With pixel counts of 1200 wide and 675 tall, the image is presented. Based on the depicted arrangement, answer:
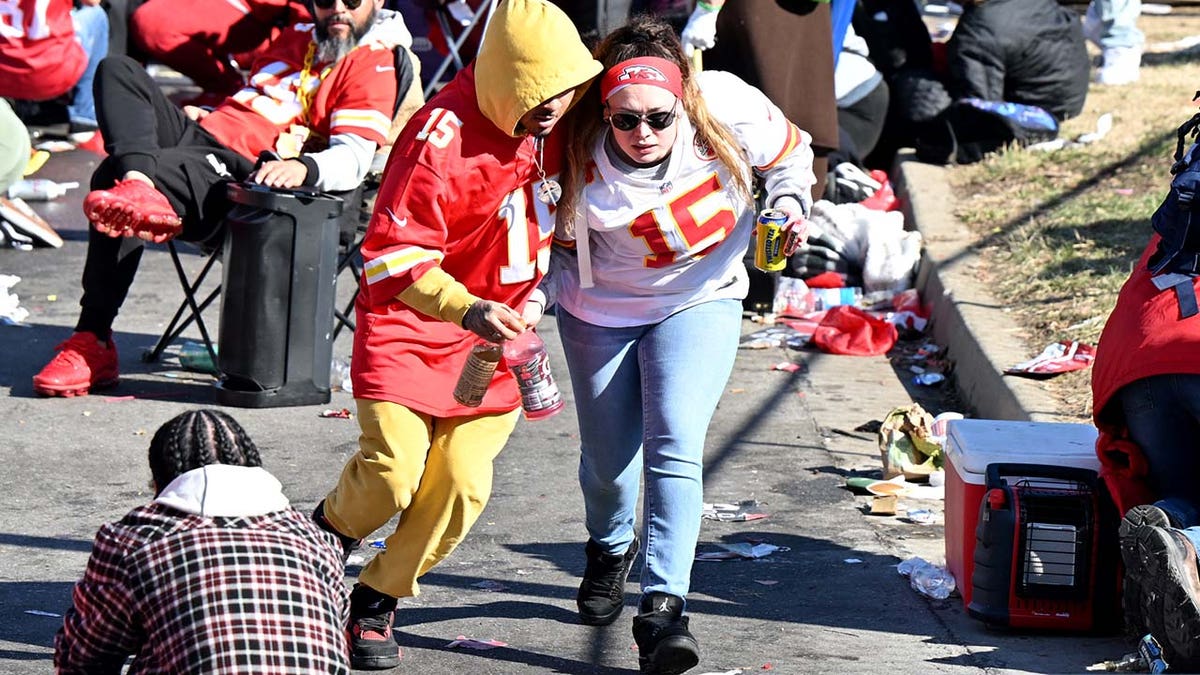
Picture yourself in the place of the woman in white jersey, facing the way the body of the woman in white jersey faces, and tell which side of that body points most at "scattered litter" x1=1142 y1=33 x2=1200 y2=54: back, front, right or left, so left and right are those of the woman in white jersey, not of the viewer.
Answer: back

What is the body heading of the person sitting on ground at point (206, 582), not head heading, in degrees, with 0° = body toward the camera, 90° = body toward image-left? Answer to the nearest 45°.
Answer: approximately 180°

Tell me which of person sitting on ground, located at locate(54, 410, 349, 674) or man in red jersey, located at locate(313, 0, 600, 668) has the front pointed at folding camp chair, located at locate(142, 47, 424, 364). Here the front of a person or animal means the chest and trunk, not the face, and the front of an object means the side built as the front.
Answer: the person sitting on ground

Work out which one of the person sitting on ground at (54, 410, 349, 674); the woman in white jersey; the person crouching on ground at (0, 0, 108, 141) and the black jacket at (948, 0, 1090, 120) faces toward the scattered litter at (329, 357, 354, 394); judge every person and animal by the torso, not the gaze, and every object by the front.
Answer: the person sitting on ground at (54, 410, 349, 674)

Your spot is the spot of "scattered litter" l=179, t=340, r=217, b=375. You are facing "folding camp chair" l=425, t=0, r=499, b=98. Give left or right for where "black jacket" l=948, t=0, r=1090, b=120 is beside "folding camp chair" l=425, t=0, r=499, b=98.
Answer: right

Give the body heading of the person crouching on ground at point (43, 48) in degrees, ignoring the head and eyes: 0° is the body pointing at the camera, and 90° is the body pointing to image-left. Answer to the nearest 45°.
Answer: approximately 225°

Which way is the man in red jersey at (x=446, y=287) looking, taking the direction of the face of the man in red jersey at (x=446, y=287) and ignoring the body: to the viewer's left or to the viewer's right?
to the viewer's right

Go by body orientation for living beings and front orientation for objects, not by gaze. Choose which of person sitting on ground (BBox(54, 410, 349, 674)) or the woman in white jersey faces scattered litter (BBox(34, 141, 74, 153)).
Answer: the person sitting on ground
